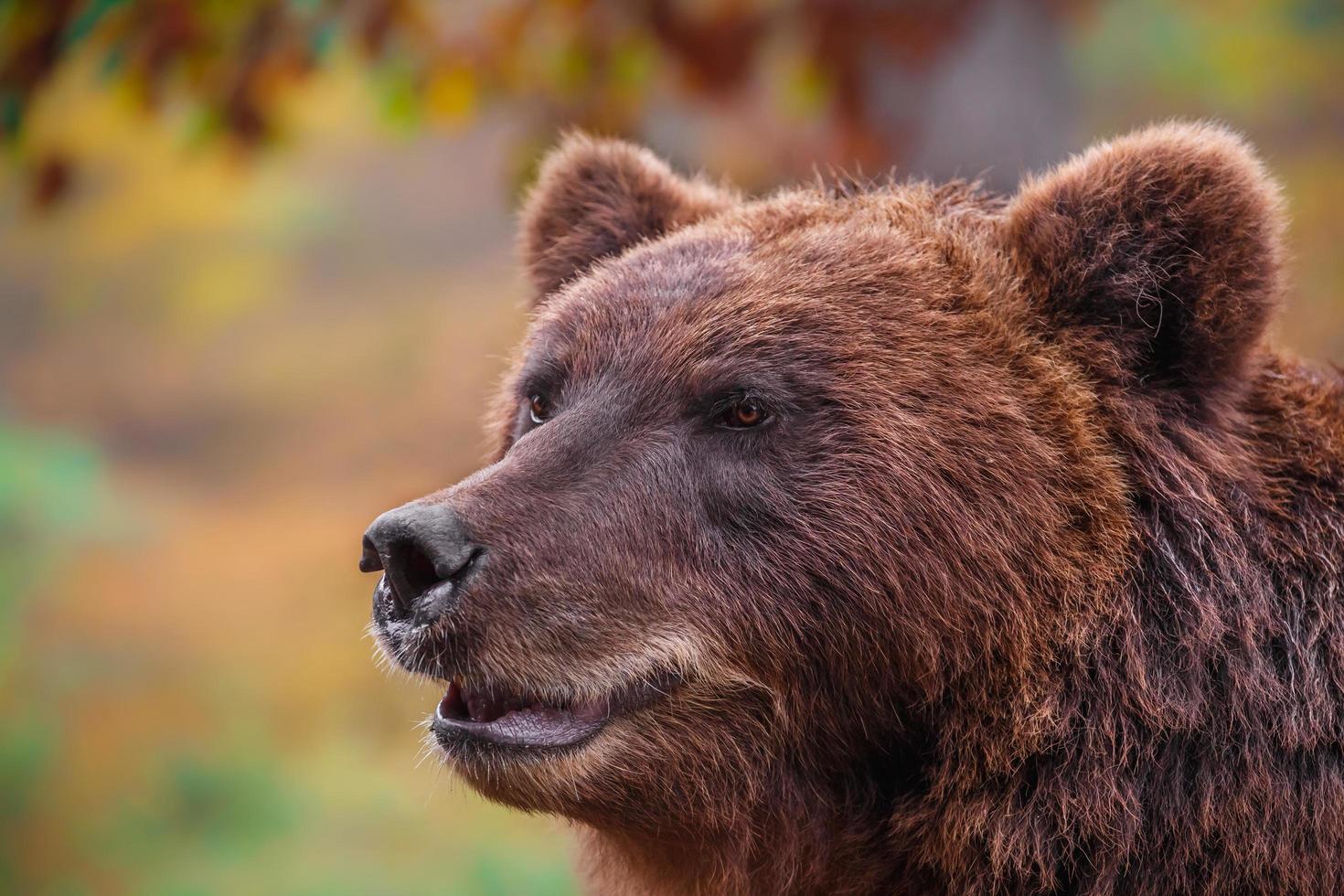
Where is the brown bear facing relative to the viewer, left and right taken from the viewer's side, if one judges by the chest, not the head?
facing the viewer and to the left of the viewer
